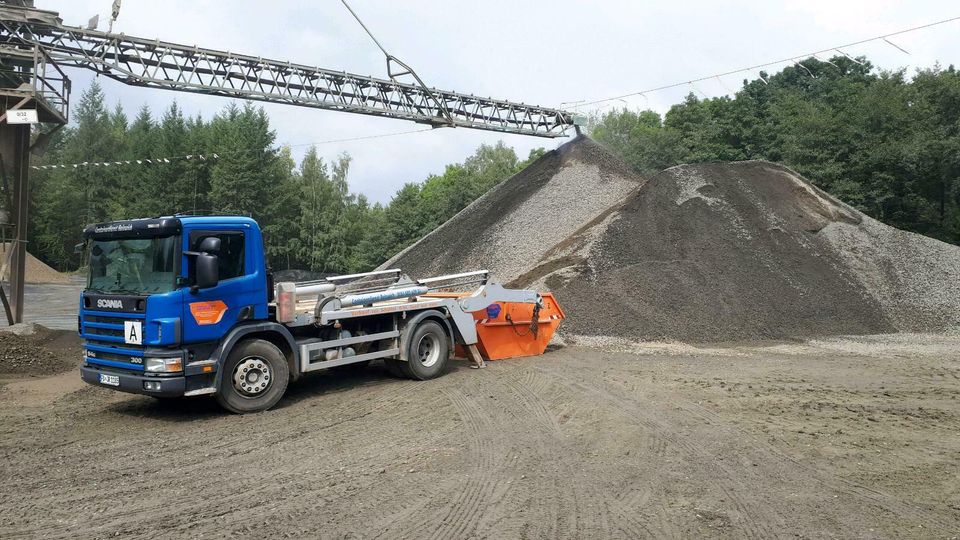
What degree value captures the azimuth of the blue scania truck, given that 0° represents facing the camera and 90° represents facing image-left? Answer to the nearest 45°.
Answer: approximately 45°

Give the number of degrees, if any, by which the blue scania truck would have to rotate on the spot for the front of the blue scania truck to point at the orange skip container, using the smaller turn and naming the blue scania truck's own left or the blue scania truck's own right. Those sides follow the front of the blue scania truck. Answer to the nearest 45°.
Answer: approximately 180°

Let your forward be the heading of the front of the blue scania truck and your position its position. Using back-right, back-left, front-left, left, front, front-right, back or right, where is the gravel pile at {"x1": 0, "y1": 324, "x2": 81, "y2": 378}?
right

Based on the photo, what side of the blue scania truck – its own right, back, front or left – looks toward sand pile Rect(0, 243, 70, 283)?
right

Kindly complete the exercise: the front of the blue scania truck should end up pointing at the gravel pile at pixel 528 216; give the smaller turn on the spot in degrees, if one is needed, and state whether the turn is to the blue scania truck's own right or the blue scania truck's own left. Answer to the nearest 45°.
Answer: approximately 180°

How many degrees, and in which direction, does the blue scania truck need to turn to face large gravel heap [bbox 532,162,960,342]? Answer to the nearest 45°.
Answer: approximately 180°

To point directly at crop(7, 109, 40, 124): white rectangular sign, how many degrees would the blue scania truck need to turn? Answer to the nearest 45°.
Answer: approximately 90° to its right
